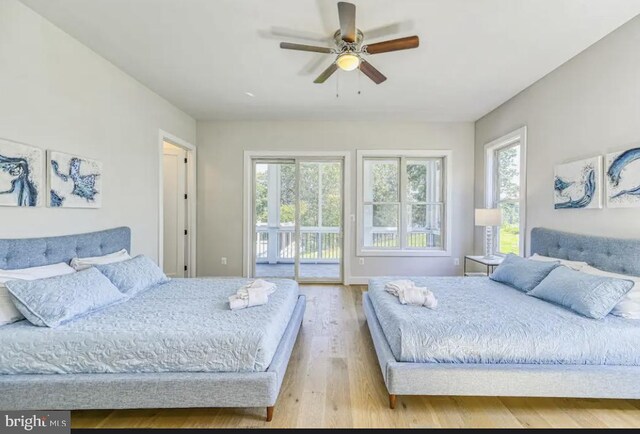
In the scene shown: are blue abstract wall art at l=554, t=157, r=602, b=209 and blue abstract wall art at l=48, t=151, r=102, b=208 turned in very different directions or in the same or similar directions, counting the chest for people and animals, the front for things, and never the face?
very different directions

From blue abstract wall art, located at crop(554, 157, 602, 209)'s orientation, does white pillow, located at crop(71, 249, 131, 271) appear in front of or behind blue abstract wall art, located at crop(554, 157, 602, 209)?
in front

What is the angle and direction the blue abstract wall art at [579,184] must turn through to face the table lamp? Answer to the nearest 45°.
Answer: approximately 90° to its right

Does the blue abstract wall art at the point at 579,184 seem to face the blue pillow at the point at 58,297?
yes

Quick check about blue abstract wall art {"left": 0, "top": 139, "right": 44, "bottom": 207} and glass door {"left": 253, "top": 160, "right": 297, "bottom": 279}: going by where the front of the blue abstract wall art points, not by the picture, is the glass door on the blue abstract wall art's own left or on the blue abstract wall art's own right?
on the blue abstract wall art's own left

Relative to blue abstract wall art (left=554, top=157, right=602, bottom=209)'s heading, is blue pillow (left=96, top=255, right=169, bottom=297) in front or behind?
in front

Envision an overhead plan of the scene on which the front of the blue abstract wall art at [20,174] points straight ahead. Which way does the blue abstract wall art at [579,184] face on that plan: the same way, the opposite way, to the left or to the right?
the opposite way

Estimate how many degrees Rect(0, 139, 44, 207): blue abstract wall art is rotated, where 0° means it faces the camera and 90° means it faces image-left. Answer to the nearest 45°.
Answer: approximately 315°

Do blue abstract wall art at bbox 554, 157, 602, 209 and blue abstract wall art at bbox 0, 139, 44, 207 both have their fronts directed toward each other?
yes

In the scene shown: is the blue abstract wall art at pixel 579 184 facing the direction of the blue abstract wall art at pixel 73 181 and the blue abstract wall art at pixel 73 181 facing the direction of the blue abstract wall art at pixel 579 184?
yes
